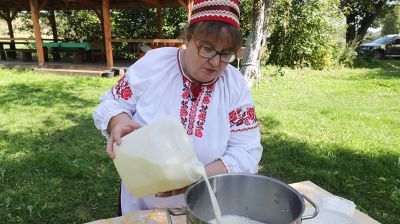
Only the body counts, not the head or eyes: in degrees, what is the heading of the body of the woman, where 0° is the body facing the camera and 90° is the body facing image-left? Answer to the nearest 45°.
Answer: approximately 0°

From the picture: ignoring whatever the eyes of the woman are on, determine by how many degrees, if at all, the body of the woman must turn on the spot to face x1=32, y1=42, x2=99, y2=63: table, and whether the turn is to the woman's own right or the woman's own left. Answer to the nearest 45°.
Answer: approximately 180°

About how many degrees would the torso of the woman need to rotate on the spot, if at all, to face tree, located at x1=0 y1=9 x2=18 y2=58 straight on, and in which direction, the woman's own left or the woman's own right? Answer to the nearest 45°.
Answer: approximately 135° to the woman's own right

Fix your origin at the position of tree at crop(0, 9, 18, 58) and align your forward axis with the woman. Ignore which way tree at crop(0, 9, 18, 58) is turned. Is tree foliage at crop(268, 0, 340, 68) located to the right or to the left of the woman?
left

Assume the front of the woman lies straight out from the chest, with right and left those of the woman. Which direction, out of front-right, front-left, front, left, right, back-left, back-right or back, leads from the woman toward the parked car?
back-left

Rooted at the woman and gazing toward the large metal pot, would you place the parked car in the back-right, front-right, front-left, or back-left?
back-left

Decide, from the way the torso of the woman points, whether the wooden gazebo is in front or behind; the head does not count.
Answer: behind

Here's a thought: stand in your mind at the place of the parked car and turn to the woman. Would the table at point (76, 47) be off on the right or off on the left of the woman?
right

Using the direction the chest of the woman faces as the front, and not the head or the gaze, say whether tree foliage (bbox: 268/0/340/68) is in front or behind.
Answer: behind
